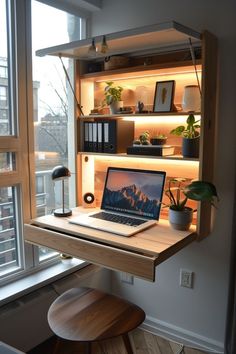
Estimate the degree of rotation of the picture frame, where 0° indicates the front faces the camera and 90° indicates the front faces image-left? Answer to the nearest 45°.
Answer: approximately 45°

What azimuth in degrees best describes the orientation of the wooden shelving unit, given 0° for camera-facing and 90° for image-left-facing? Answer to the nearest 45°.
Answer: approximately 45°

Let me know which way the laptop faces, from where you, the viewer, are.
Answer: facing the viewer and to the left of the viewer

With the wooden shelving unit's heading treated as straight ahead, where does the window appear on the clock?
The window is roughly at 2 o'clock from the wooden shelving unit.

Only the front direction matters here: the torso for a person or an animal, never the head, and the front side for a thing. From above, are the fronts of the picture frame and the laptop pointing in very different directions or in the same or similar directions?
same or similar directions
